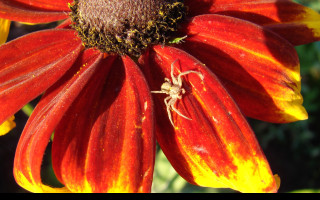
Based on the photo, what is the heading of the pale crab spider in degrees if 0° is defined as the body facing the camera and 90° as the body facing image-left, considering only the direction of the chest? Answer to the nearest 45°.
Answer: approximately 270°
